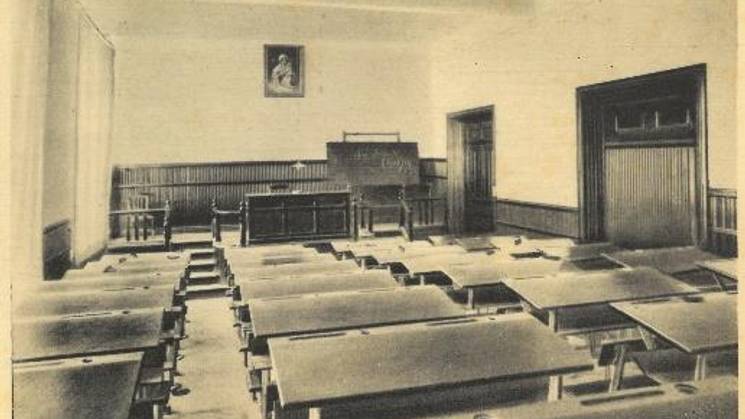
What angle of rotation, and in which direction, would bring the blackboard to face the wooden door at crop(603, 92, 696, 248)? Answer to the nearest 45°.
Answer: approximately 45° to its left

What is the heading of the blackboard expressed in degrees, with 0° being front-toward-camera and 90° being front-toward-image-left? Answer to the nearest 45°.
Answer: approximately 0°

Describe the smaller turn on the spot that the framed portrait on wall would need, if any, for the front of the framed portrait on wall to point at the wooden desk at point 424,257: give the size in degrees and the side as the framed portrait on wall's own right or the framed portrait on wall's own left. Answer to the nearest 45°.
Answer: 0° — it already faces it

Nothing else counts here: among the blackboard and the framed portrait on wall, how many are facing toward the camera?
2

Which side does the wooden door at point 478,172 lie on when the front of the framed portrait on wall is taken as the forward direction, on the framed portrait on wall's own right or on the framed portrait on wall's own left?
on the framed portrait on wall's own left
